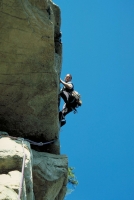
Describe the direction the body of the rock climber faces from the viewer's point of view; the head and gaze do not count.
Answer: to the viewer's left

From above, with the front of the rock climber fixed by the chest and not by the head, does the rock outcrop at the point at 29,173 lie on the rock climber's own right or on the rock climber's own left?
on the rock climber's own left
